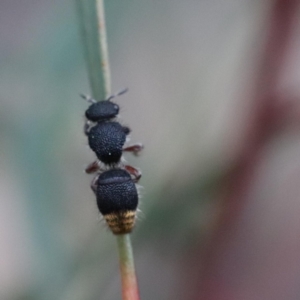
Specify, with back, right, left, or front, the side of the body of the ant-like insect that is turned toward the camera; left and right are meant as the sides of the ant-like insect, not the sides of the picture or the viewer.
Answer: back
